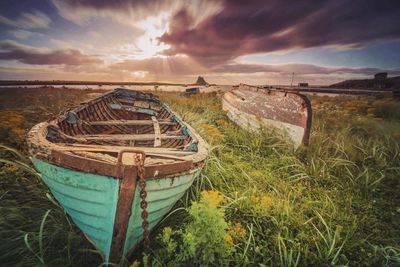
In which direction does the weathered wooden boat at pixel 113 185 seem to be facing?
toward the camera

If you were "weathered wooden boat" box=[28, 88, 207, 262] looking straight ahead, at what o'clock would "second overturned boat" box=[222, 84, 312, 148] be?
The second overturned boat is roughly at 8 o'clock from the weathered wooden boat.

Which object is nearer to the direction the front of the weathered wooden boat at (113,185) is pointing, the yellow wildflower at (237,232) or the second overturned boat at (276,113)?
the yellow wildflower

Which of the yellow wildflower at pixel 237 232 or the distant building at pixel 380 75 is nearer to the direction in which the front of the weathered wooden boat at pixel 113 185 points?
the yellow wildflower

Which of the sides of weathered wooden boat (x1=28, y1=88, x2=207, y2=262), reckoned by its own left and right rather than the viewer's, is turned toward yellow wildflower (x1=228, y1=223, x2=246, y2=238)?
front

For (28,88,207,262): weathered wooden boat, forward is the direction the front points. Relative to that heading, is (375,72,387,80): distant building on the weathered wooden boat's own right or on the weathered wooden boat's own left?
on the weathered wooden boat's own left

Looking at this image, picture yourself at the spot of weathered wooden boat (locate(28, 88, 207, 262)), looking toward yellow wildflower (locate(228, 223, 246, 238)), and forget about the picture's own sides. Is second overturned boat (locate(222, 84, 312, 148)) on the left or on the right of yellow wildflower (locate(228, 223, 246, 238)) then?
left
